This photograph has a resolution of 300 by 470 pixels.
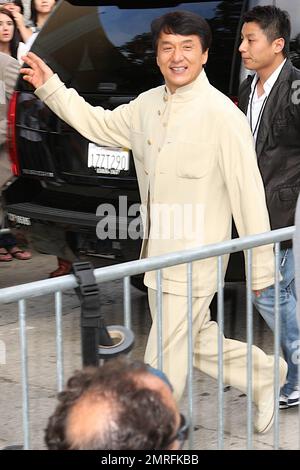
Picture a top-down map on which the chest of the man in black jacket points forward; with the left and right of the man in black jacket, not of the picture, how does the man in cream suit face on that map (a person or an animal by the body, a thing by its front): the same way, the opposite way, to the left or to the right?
the same way

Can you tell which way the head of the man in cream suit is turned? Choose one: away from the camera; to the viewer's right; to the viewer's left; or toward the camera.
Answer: toward the camera

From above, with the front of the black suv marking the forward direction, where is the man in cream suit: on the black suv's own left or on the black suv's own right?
on the black suv's own right

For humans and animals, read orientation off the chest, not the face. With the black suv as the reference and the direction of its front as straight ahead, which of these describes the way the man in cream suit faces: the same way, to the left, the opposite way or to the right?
the opposite way

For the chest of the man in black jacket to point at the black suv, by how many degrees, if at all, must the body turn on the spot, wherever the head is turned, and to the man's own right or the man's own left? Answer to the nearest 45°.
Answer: approximately 90° to the man's own right

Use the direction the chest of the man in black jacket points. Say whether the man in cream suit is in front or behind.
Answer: in front

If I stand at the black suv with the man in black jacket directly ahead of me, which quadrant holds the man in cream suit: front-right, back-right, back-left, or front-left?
front-right

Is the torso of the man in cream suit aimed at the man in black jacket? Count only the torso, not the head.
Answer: no

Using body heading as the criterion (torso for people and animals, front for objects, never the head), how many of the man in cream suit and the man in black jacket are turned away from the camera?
0

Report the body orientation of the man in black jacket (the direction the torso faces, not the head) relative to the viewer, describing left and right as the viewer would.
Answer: facing the viewer and to the left of the viewer

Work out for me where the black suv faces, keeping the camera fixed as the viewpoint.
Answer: facing away from the viewer and to the right of the viewer

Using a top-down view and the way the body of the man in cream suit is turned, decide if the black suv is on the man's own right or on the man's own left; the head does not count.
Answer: on the man's own right
